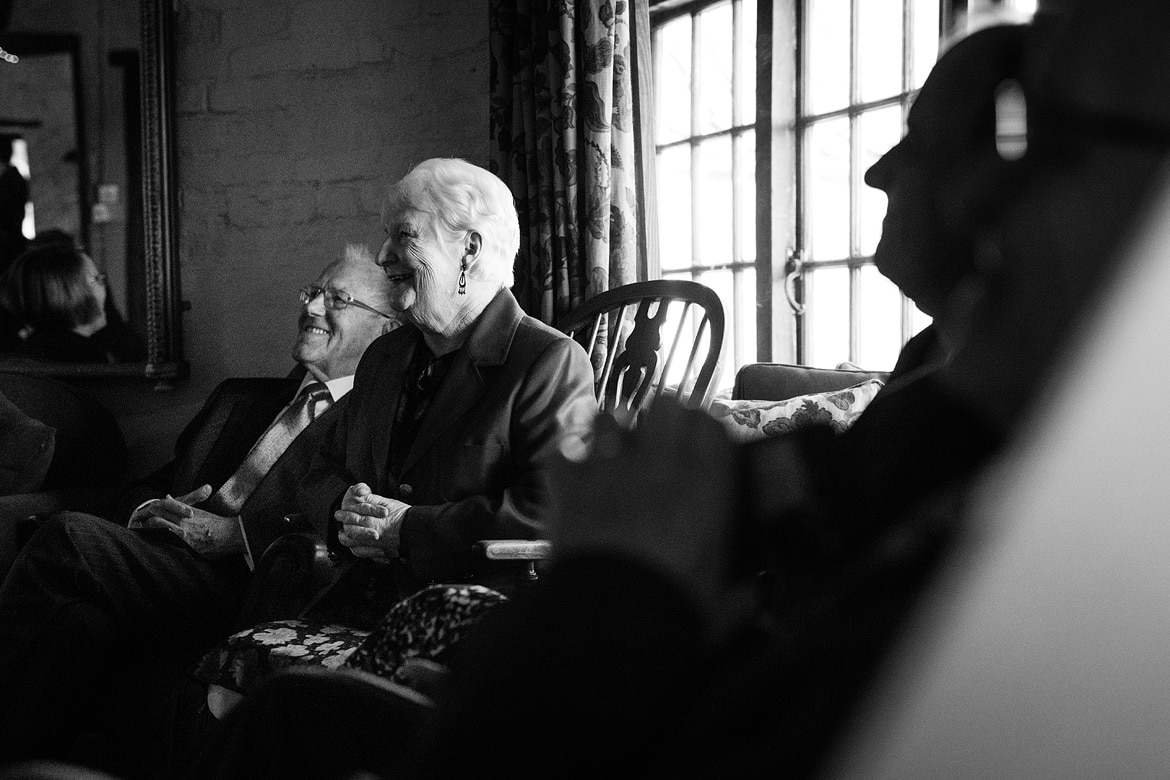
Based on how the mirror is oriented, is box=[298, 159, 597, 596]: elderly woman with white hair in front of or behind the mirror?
in front

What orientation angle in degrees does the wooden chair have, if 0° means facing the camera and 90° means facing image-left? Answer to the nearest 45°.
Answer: approximately 45°

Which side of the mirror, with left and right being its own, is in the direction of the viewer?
front

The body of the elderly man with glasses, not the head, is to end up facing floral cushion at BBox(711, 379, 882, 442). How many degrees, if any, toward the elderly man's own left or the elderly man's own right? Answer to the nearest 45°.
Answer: approximately 90° to the elderly man's own left
